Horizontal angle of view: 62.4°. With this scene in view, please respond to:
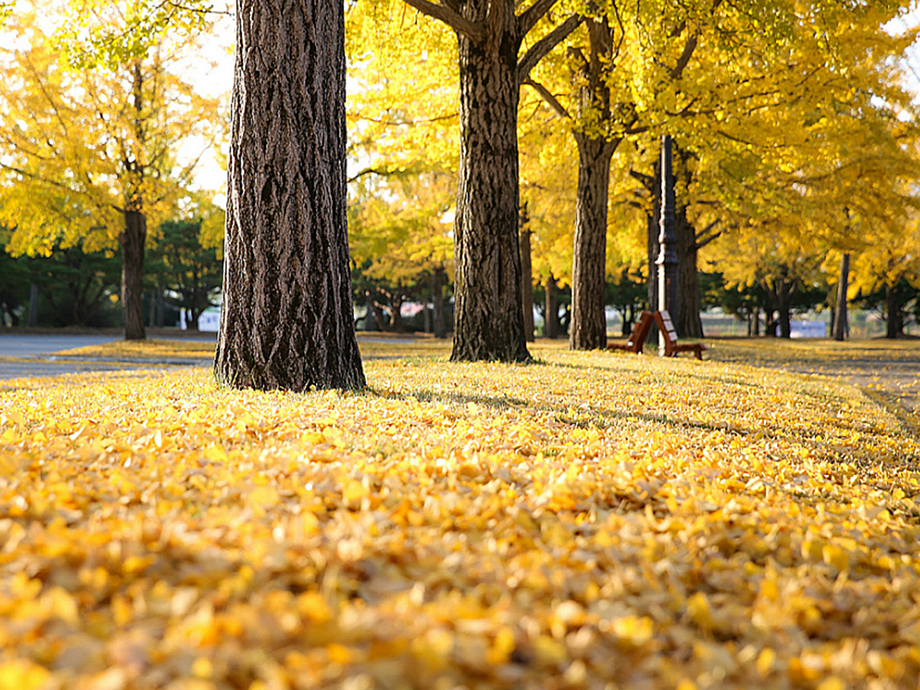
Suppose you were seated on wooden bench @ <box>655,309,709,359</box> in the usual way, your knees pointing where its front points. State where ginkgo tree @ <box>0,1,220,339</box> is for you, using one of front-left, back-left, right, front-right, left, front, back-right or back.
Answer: back

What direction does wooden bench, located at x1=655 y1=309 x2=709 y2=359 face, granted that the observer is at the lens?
facing to the right of the viewer

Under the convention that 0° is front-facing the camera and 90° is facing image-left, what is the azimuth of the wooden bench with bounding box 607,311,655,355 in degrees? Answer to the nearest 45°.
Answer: approximately 90°

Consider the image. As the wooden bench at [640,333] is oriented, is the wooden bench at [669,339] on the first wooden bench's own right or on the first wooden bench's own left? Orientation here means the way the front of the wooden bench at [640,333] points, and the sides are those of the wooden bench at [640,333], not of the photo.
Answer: on the first wooden bench's own left

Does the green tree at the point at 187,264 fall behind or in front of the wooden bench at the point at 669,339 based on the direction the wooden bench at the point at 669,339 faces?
behind

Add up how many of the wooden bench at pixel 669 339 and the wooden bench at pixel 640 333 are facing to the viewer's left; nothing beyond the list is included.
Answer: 1

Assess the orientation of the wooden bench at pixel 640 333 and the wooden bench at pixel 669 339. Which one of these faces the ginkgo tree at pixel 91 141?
the wooden bench at pixel 640 333

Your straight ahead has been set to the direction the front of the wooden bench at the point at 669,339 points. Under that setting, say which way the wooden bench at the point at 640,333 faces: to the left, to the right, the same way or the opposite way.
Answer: the opposite way

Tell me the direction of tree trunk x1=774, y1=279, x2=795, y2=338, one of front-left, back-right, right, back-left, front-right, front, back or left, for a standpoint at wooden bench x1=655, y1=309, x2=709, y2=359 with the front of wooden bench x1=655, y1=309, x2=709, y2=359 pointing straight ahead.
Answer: left

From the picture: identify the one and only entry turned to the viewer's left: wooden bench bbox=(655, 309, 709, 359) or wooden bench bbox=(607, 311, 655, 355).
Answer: wooden bench bbox=(607, 311, 655, 355)
